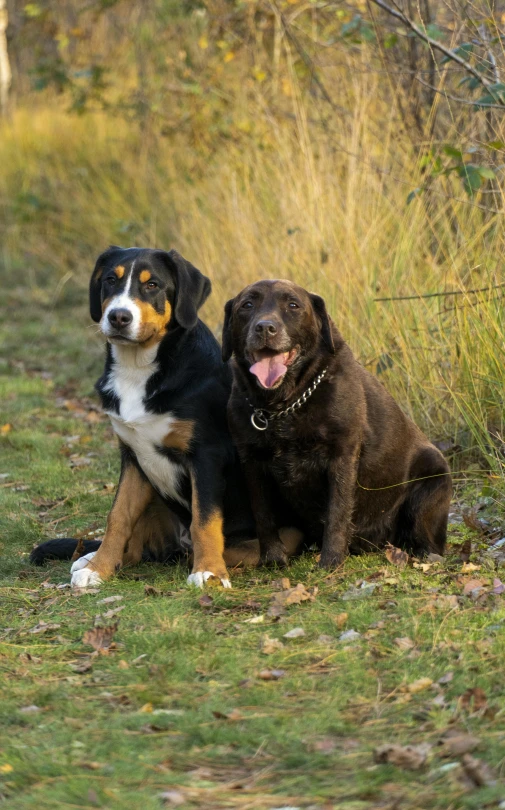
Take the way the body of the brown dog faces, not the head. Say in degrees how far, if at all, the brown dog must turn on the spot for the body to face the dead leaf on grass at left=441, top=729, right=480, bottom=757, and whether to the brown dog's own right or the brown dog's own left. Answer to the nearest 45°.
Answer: approximately 45° to the brown dog's own left

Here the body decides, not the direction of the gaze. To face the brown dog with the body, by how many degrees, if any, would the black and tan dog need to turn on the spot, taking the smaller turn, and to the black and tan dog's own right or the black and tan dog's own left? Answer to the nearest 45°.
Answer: approximately 90° to the black and tan dog's own left

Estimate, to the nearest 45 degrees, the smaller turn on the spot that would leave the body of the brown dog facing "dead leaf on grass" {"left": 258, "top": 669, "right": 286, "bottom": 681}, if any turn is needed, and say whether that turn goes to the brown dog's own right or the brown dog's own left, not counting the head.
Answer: approximately 45° to the brown dog's own left

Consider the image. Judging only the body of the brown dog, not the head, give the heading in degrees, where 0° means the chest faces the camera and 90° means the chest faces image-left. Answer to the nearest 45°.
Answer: approximately 45°

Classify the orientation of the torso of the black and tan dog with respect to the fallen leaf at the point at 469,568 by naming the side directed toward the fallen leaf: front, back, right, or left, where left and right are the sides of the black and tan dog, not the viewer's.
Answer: left

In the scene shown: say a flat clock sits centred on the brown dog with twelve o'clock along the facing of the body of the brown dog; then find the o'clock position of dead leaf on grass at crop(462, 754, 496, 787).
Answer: The dead leaf on grass is roughly at 10 o'clock from the brown dog.

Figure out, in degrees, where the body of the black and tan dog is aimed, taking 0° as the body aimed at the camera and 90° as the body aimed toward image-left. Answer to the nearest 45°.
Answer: approximately 45°

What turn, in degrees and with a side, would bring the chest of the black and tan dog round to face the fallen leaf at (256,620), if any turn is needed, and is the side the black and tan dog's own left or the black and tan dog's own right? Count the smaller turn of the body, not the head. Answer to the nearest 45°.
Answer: approximately 45° to the black and tan dog's own left

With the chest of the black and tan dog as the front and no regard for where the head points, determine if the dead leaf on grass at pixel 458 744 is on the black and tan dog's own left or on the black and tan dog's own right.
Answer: on the black and tan dog's own left

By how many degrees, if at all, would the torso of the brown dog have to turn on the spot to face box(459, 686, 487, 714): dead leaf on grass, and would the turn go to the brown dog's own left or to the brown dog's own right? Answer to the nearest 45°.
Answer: approximately 45° to the brown dog's own left

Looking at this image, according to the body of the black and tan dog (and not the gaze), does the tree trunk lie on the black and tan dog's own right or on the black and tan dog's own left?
on the black and tan dog's own right

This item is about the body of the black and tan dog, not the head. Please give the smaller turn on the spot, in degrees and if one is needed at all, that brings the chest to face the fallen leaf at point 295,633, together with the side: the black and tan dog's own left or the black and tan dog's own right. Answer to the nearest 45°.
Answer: approximately 45° to the black and tan dog's own left
